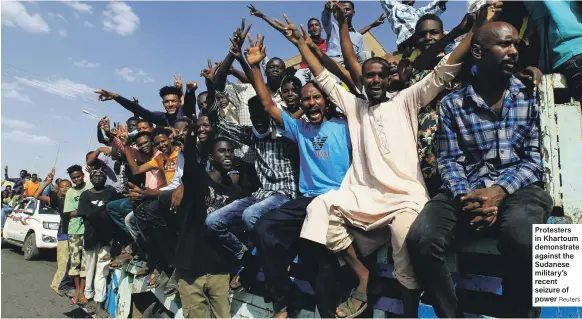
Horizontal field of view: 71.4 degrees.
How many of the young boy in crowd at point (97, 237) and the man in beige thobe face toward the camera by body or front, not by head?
2

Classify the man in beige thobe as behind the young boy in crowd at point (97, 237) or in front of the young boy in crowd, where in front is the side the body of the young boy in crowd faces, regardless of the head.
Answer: in front

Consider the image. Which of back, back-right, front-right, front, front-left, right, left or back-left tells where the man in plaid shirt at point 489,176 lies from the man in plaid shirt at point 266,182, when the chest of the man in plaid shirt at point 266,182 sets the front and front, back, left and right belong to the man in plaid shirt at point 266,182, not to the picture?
left

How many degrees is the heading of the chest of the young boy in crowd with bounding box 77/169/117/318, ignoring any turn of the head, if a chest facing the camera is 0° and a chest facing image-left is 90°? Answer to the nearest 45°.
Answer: approximately 0°

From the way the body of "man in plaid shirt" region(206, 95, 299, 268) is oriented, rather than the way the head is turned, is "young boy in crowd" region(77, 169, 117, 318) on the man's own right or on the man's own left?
on the man's own right

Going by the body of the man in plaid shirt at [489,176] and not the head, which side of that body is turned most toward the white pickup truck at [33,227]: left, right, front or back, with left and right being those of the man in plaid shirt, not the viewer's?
right

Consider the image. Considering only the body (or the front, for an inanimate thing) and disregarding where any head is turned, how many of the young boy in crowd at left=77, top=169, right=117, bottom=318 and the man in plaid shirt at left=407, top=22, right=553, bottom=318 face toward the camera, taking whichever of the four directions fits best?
2

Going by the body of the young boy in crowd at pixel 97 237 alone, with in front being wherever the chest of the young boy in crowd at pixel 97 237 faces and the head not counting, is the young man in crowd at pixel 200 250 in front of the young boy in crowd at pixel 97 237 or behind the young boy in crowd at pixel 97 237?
in front

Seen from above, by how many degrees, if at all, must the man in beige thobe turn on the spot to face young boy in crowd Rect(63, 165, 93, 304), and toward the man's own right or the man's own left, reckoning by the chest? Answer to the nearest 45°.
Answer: approximately 135° to the man's own right

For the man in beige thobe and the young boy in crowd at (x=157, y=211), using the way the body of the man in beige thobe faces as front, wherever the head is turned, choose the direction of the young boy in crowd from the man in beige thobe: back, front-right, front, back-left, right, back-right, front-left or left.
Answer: back-right
